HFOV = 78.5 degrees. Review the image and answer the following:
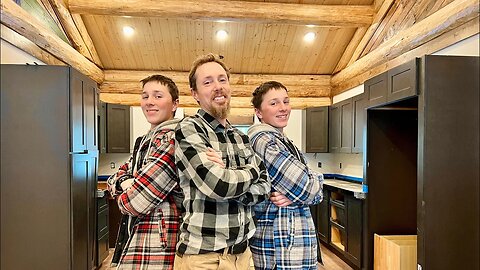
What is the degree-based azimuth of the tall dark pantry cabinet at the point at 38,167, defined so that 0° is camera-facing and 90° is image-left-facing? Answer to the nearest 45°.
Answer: approximately 270°

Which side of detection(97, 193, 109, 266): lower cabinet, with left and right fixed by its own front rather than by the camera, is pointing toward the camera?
right

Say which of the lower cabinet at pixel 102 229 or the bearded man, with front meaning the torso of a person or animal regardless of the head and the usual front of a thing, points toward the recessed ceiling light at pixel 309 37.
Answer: the lower cabinet

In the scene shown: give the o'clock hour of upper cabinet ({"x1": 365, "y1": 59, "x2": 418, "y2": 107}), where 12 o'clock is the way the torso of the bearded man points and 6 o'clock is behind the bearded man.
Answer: The upper cabinet is roughly at 9 o'clock from the bearded man.

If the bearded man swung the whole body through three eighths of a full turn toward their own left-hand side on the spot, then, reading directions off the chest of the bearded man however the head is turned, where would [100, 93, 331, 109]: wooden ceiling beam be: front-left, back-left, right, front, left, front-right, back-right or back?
front

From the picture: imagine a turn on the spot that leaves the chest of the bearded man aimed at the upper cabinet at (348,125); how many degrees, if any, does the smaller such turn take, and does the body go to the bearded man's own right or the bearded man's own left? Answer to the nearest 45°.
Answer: approximately 90° to the bearded man's own left
